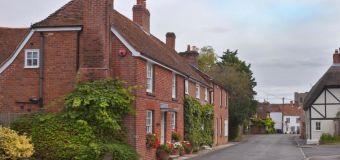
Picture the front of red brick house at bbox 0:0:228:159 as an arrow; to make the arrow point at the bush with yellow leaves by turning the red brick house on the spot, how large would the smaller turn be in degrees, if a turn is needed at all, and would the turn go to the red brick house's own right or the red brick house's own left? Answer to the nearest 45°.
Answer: approximately 45° to the red brick house's own right

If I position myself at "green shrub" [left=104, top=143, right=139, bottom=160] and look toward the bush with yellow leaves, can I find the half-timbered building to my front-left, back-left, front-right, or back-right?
back-right

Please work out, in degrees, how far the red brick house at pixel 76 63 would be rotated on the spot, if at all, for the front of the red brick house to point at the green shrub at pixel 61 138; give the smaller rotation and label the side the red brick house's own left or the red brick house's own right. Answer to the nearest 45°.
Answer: approximately 45° to the red brick house's own right

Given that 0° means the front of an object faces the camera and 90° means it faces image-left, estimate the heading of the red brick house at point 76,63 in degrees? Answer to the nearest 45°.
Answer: approximately 315°

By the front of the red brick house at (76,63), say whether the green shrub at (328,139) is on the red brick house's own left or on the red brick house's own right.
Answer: on the red brick house's own left

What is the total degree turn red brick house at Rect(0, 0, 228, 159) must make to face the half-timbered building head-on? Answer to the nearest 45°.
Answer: approximately 90° to its left
